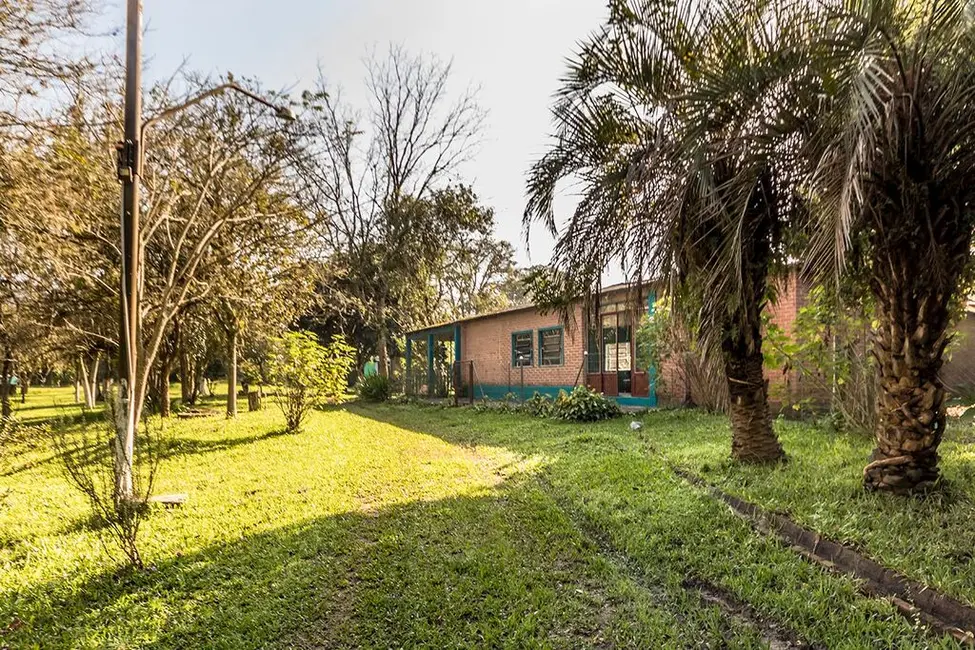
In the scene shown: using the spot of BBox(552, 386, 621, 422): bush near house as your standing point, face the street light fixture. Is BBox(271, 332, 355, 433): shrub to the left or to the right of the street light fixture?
right

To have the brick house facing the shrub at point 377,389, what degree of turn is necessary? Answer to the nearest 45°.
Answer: approximately 90° to its right

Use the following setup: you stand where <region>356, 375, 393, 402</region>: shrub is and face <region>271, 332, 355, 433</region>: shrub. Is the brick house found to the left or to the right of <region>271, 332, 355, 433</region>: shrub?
left

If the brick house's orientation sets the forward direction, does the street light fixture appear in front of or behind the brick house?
in front

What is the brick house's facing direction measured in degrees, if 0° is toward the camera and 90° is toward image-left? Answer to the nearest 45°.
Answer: approximately 45°

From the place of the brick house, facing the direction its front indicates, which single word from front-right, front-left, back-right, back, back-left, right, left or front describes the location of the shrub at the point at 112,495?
front-left

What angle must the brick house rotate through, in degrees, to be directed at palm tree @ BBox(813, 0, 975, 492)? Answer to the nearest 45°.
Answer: approximately 45° to its left

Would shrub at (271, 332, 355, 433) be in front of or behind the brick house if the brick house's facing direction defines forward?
in front
